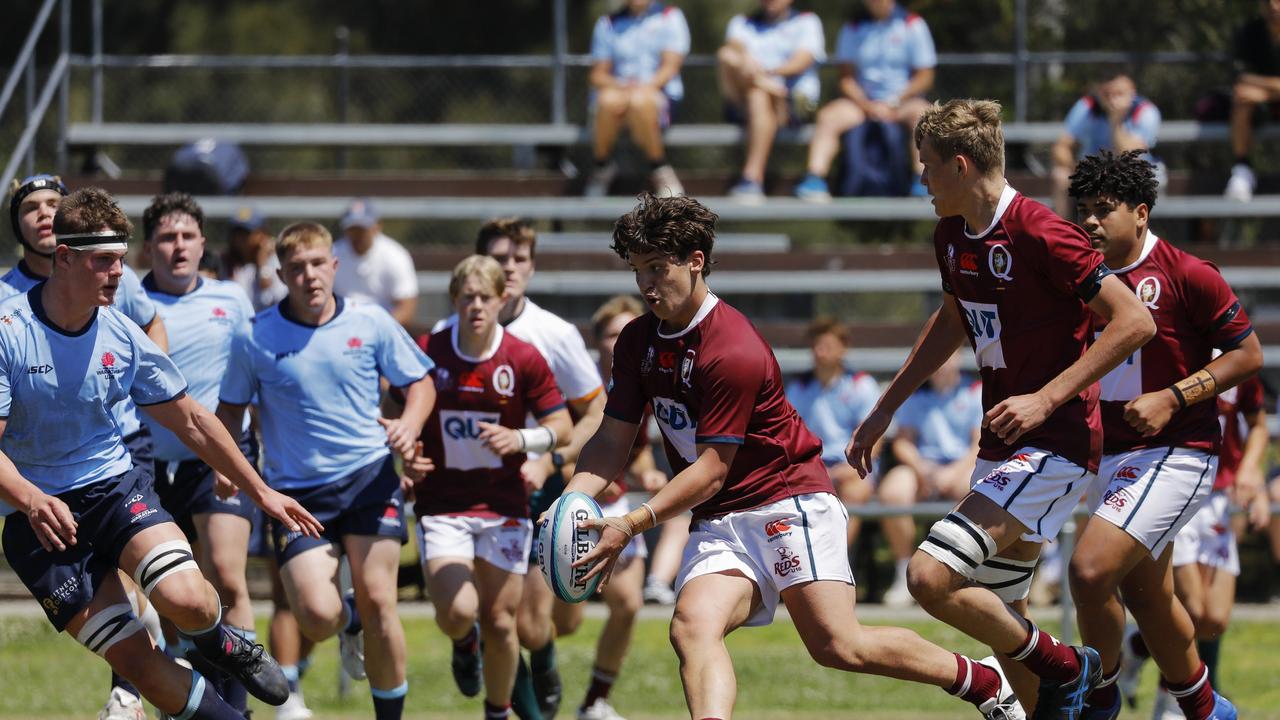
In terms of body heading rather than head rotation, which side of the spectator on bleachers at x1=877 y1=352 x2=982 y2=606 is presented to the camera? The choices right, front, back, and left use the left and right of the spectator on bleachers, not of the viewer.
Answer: front

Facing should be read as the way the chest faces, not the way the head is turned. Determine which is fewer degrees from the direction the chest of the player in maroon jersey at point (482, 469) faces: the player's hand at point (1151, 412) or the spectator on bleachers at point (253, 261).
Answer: the player's hand

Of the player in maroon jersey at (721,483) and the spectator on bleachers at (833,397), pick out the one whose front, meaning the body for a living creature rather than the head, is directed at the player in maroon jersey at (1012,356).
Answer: the spectator on bleachers

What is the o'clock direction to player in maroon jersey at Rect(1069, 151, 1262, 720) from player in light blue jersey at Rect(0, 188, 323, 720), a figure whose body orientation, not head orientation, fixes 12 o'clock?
The player in maroon jersey is roughly at 11 o'clock from the player in light blue jersey.

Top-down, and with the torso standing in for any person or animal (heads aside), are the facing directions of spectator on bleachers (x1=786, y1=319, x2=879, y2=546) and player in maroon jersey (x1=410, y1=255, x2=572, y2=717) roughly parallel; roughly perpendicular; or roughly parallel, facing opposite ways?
roughly parallel

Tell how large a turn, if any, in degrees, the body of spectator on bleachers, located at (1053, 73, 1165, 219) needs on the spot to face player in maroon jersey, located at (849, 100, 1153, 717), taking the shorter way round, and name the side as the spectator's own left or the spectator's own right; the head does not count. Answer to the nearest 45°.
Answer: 0° — they already face them

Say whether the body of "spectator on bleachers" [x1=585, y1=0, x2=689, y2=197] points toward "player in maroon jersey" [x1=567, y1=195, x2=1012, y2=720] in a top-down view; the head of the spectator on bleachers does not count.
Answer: yes

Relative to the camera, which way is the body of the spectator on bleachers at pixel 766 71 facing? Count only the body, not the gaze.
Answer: toward the camera

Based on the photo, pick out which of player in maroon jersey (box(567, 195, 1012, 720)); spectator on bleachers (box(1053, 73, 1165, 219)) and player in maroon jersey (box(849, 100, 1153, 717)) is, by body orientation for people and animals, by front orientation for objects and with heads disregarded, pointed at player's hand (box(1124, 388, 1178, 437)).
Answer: the spectator on bleachers

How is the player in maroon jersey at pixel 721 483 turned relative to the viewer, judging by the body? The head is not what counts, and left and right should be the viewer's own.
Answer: facing the viewer and to the left of the viewer

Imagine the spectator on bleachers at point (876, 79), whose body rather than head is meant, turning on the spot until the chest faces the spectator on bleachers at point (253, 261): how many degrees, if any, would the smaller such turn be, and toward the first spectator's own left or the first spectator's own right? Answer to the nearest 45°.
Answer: approximately 45° to the first spectator's own right

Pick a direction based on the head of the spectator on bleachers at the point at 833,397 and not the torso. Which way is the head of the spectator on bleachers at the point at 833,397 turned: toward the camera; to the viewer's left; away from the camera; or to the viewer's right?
toward the camera

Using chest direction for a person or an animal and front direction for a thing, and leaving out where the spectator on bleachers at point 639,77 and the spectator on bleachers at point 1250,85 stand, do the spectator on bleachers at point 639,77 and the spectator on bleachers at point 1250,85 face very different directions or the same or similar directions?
same or similar directions

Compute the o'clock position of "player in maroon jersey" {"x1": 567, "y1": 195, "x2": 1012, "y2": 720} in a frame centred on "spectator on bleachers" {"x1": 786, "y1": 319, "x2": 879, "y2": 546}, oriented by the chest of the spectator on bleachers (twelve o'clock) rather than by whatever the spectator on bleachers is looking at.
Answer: The player in maroon jersey is roughly at 12 o'clock from the spectator on bleachers.

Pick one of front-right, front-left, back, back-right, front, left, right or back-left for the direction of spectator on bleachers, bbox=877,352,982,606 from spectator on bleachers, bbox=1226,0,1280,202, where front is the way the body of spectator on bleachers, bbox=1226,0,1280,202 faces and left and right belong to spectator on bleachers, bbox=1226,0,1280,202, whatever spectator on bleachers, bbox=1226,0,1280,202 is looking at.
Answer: front-right

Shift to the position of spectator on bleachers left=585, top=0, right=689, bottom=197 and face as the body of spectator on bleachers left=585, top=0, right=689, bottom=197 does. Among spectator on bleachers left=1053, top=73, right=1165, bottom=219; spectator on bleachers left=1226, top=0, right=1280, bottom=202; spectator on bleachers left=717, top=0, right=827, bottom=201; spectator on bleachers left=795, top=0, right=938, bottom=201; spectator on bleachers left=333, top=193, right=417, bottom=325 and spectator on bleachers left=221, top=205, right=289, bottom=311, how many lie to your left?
4

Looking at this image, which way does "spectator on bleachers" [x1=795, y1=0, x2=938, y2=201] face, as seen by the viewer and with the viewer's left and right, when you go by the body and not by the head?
facing the viewer

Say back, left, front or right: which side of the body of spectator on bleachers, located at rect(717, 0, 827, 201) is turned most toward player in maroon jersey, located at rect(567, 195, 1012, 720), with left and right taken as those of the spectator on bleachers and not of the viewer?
front

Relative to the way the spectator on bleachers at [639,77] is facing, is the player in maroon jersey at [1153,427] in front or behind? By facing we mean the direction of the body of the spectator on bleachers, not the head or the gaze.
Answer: in front

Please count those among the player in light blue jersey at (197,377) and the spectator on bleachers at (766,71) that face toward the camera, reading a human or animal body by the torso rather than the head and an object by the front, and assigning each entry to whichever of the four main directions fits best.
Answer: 2

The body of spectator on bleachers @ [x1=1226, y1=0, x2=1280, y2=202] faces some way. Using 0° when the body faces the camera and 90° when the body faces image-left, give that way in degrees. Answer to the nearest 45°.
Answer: approximately 0°

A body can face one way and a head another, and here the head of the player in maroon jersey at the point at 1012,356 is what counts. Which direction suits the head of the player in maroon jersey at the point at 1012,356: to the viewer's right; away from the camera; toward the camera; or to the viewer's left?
to the viewer's left

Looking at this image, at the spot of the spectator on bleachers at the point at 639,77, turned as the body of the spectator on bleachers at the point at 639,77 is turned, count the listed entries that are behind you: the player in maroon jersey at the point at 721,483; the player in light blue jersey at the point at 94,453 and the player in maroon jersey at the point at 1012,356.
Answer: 0
